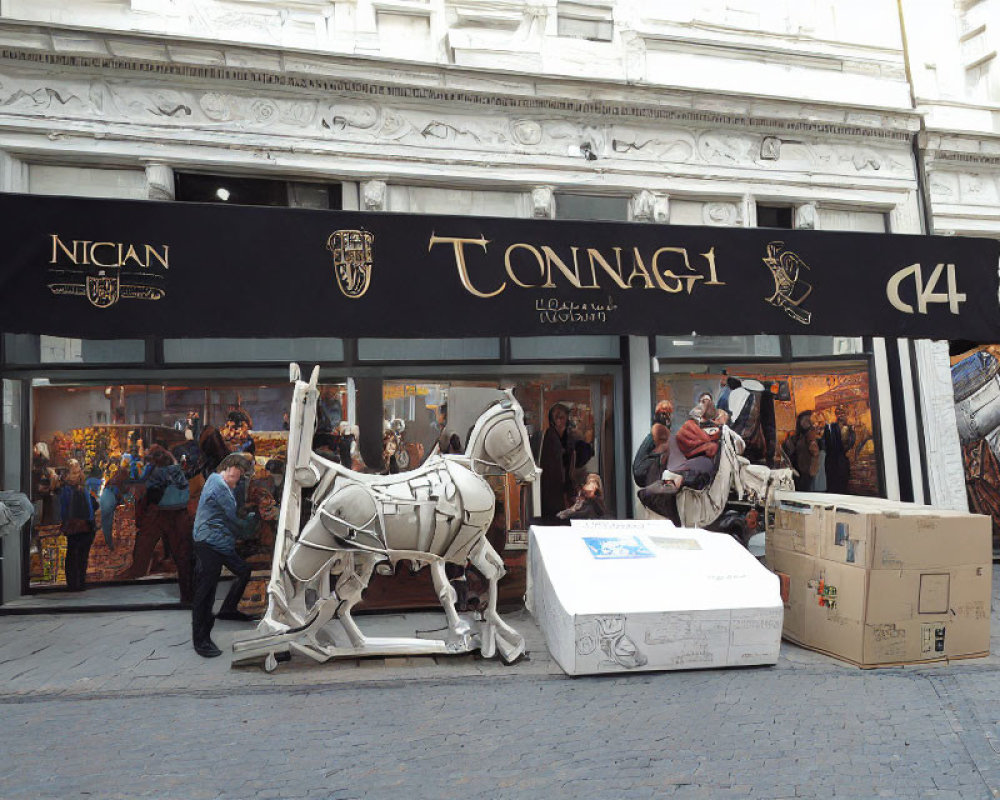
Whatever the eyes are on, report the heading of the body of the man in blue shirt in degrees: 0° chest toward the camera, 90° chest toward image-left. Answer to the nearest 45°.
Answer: approximately 270°

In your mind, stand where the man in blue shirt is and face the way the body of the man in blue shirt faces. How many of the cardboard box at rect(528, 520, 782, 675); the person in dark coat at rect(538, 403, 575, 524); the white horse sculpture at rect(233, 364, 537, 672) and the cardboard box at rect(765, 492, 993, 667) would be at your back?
0

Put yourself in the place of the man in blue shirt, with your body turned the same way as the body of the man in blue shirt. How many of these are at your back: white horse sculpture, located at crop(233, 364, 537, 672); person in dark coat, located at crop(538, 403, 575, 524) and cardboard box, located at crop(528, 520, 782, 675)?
0

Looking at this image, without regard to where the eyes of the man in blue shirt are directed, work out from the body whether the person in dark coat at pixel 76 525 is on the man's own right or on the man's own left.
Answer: on the man's own left

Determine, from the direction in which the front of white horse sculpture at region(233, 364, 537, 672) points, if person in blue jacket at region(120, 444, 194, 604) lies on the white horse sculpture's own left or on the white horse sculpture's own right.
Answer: on the white horse sculpture's own left

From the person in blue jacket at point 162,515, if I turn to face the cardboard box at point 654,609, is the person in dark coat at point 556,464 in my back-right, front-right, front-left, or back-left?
front-left

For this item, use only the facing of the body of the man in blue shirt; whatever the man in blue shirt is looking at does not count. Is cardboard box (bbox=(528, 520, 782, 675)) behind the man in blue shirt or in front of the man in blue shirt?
in front

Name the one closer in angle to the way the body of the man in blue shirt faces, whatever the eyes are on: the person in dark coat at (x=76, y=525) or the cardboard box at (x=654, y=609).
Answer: the cardboard box

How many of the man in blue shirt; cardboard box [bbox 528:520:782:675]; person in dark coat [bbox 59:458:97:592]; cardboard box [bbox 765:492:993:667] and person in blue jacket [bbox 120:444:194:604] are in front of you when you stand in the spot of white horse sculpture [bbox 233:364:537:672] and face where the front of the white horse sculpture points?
2

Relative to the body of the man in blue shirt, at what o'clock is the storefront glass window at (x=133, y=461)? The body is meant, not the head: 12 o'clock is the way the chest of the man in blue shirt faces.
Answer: The storefront glass window is roughly at 8 o'clock from the man in blue shirt.

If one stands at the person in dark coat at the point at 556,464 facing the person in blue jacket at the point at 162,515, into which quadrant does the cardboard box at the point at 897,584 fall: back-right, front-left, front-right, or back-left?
back-left

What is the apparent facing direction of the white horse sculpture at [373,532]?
to the viewer's right

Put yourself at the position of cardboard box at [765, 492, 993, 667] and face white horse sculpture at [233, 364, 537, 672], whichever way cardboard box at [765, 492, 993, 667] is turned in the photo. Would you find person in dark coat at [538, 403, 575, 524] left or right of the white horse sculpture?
right

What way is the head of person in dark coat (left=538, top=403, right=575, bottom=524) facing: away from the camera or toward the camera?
toward the camera

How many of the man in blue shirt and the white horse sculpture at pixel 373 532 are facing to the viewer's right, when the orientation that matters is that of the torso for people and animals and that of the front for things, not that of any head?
2

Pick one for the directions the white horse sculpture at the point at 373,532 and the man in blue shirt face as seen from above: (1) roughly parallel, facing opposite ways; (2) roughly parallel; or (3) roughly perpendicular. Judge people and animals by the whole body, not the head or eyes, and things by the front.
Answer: roughly parallel

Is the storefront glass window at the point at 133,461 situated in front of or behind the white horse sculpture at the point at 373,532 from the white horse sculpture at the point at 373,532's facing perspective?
behind

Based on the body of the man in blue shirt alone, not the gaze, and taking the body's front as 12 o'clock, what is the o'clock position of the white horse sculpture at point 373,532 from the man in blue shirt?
The white horse sculpture is roughly at 1 o'clock from the man in blue shirt.

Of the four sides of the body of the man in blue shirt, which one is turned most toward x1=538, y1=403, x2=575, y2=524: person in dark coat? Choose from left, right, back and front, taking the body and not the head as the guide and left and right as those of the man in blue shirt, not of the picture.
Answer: front

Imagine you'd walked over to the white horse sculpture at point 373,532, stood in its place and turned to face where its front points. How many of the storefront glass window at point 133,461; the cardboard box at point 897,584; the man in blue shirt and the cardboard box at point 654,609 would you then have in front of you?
2

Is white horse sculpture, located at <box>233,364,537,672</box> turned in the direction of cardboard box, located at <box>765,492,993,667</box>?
yes
